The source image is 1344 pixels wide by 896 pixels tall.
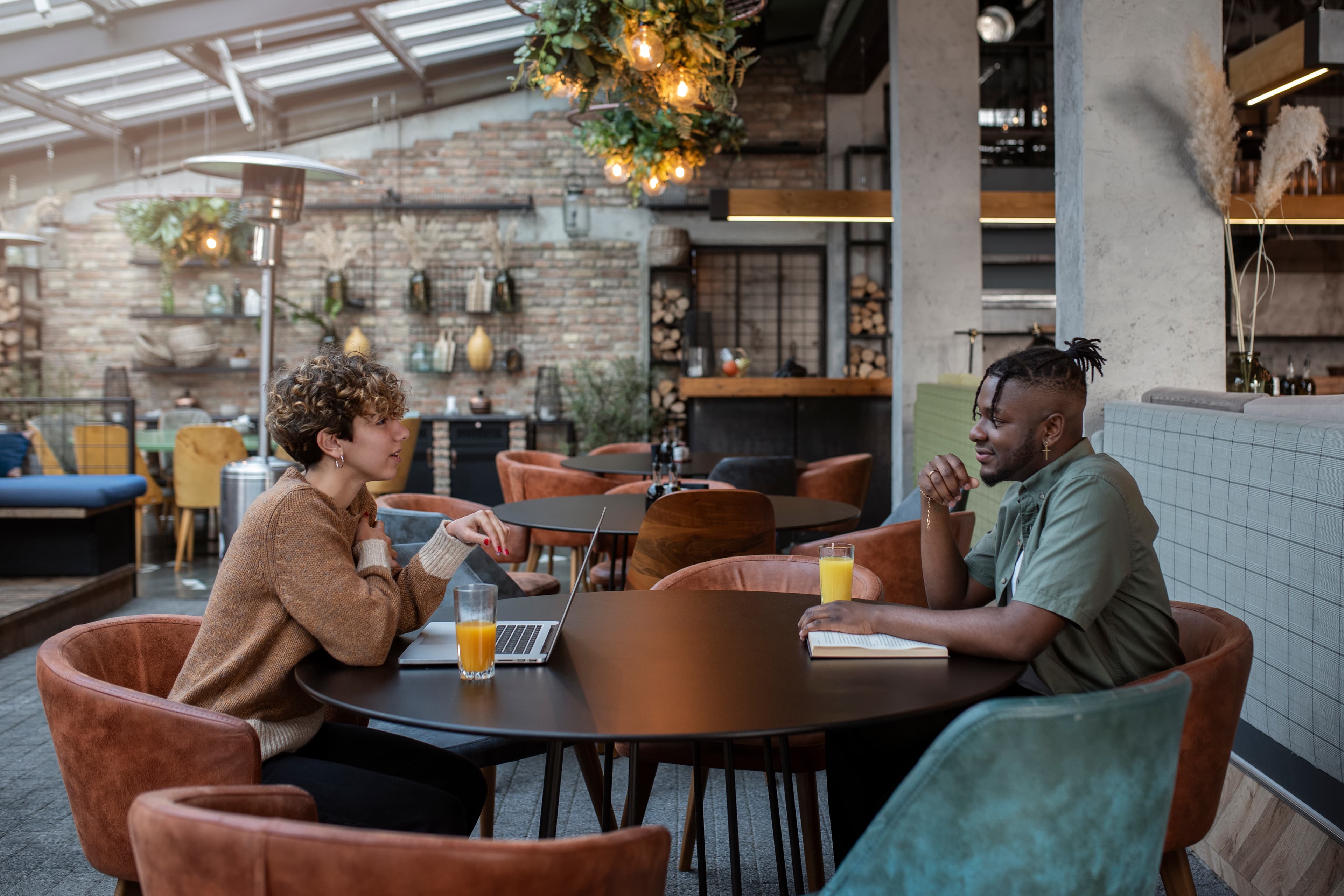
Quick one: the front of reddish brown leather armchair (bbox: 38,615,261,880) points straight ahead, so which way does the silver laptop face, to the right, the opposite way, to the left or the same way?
the opposite way

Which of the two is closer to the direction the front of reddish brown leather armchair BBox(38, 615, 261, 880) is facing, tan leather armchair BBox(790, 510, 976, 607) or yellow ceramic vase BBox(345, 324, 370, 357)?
the tan leather armchair

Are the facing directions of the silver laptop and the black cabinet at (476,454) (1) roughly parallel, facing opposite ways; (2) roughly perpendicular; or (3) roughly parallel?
roughly perpendicular

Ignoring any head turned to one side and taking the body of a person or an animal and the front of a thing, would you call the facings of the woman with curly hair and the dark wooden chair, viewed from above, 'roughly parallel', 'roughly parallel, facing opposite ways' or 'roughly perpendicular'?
roughly perpendicular

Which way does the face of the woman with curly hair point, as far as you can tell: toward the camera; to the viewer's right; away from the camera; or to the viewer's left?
to the viewer's right

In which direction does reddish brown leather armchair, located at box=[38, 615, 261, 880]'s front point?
to the viewer's right

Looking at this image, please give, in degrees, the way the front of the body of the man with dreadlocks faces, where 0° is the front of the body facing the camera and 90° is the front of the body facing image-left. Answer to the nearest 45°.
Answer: approximately 90°

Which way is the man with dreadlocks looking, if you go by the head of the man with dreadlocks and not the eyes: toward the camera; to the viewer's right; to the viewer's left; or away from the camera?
to the viewer's left

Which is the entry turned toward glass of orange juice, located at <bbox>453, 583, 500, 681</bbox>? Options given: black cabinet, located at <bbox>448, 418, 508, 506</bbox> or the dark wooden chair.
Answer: the black cabinet

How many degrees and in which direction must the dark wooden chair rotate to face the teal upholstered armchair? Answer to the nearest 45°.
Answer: approximately 180°

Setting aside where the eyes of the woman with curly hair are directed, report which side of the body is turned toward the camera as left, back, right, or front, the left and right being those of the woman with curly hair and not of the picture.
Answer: right
